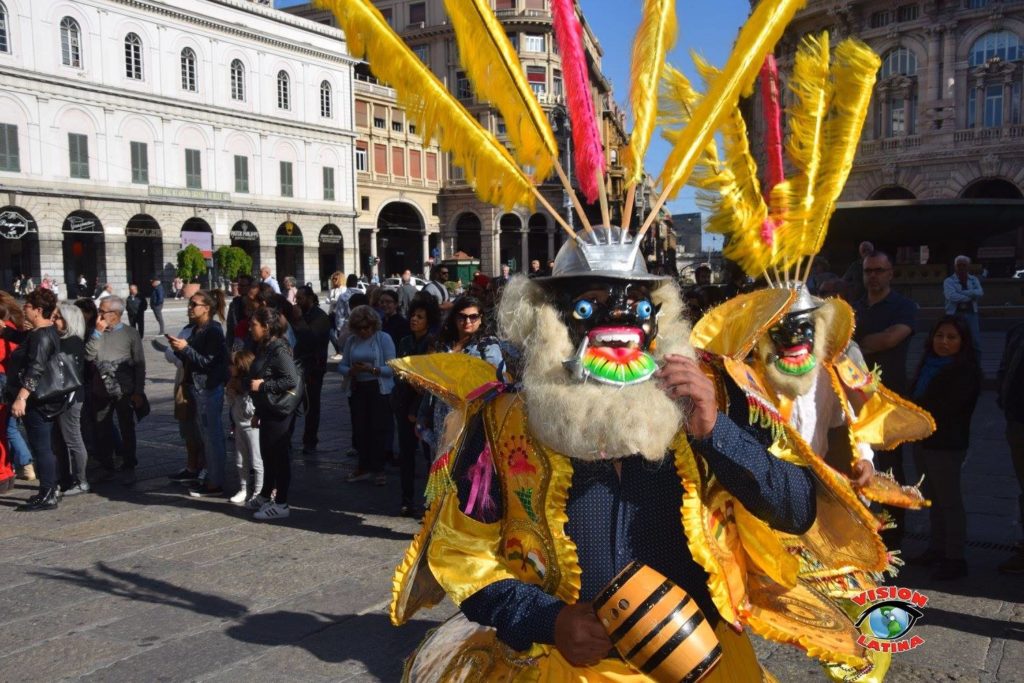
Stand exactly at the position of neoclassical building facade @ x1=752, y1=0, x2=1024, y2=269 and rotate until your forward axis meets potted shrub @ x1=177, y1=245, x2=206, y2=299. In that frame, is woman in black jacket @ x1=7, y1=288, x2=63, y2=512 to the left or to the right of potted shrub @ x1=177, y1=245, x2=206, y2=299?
left

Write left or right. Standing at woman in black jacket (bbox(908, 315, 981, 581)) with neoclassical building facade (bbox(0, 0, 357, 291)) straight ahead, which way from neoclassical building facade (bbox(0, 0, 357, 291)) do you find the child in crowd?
left

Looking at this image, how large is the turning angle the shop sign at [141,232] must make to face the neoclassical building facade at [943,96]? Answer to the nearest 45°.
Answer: approximately 45° to its left
